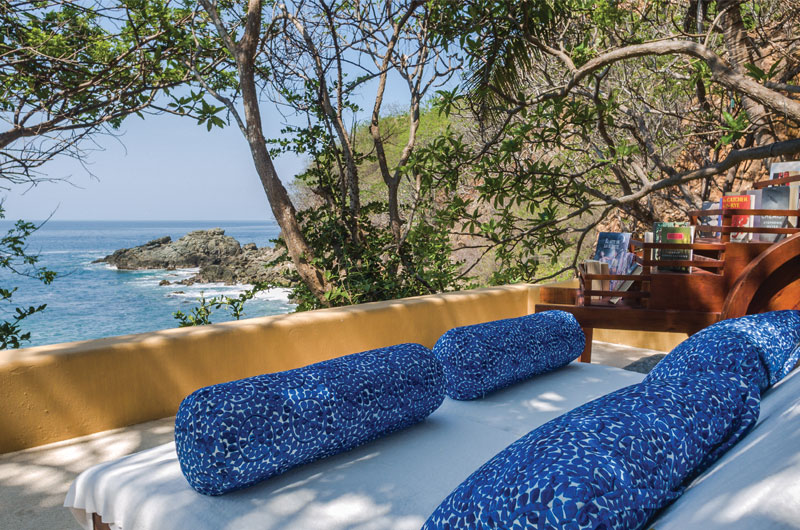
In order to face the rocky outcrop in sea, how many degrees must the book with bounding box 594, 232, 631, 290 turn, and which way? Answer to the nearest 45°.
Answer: approximately 135° to its right

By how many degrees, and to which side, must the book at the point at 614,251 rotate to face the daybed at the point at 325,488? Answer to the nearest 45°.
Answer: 0° — it already faces it

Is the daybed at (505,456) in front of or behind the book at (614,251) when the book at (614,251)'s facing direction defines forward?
in front

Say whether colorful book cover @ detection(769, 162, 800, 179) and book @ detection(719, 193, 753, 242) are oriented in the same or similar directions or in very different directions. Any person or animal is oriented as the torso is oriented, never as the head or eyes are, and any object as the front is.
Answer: same or similar directions

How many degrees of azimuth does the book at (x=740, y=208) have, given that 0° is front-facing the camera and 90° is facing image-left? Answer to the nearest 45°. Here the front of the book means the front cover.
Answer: approximately 0°

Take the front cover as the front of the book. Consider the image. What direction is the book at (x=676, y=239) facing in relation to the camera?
toward the camera

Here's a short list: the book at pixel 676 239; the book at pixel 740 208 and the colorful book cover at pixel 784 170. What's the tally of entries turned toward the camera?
3

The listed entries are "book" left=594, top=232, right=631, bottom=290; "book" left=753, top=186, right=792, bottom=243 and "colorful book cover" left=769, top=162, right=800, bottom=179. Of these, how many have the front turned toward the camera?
3

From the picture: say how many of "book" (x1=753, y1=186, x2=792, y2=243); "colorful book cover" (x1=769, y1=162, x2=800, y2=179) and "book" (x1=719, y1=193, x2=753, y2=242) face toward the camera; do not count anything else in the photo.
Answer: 3

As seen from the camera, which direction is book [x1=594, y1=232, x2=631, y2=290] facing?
toward the camera

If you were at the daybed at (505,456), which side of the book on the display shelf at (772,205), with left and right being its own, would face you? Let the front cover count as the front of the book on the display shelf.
front
